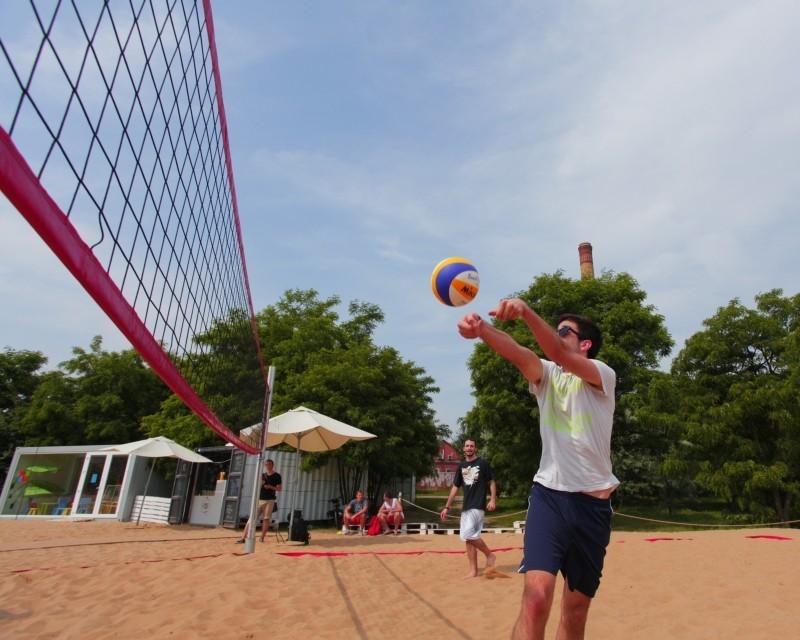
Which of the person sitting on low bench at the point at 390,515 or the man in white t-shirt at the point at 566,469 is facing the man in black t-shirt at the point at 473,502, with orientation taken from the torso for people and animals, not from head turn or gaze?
the person sitting on low bench

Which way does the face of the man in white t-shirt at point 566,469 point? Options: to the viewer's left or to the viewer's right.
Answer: to the viewer's left

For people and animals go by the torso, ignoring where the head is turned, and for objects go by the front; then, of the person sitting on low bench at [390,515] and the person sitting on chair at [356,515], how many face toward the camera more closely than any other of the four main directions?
2

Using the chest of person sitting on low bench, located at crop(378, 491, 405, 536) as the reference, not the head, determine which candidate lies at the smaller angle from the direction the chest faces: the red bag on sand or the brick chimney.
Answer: the red bag on sand

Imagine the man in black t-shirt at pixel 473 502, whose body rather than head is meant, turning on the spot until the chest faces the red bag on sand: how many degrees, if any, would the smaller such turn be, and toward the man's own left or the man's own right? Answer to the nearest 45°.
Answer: approximately 135° to the man's own right

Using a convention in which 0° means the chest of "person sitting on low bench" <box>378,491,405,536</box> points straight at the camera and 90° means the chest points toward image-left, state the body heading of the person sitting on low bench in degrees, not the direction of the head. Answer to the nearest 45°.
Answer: approximately 0°

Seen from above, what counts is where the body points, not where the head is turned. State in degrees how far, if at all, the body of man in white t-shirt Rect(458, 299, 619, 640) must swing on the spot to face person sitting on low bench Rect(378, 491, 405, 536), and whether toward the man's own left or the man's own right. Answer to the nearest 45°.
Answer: approximately 135° to the man's own right

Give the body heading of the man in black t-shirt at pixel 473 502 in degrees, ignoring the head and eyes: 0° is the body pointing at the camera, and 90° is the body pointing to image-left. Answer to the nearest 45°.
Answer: approximately 45°

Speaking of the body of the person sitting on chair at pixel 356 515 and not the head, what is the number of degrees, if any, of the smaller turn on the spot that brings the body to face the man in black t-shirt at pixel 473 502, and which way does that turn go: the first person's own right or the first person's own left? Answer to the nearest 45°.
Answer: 0° — they already face them

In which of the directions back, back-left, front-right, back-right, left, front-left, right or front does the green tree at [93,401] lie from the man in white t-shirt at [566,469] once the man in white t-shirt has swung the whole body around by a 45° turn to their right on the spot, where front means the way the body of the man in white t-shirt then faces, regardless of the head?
front-right

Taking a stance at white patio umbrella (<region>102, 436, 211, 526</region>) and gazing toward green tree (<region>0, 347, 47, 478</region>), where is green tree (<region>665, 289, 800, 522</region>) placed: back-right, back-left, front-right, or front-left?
back-right

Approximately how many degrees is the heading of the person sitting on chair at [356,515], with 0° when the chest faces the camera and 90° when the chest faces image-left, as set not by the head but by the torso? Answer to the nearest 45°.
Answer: approximately 0°

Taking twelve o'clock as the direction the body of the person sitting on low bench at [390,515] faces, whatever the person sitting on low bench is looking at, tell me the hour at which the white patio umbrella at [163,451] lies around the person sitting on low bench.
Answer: The white patio umbrella is roughly at 3 o'clock from the person sitting on low bench.

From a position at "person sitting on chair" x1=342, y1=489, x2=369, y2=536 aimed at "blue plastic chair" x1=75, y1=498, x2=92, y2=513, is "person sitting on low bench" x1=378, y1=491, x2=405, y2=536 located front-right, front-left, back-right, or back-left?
back-right

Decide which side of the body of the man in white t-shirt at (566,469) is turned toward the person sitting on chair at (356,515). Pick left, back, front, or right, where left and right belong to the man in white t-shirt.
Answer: right

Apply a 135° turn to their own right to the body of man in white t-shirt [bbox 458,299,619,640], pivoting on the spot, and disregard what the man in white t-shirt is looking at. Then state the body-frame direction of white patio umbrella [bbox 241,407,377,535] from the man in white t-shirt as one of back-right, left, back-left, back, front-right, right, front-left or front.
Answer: front-left
